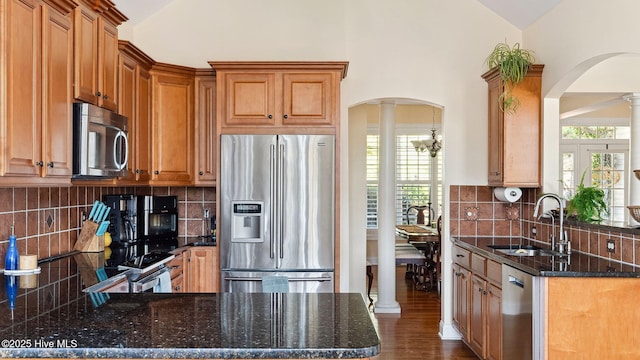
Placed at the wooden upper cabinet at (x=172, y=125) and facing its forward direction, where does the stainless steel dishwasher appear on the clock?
The stainless steel dishwasher is roughly at 12 o'clock from the wooden upper cabinet.

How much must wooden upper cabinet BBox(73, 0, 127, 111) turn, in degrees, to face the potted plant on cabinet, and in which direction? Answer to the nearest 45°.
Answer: approximately 45° to its left

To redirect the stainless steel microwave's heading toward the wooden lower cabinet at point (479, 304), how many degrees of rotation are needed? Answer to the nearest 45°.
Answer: approximately 45° to its left

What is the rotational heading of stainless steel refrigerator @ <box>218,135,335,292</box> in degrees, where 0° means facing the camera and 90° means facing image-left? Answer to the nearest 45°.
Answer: approximately 0°

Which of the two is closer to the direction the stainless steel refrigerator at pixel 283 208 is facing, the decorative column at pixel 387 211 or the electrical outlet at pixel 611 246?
the electrical outlet

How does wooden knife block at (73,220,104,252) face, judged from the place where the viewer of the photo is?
facing to the right of the viewer

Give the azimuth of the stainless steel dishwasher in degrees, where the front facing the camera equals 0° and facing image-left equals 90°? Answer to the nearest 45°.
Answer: approximately 45°

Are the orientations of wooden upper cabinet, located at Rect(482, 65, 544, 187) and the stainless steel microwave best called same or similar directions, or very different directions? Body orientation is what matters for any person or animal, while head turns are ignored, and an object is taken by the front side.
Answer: very different directions

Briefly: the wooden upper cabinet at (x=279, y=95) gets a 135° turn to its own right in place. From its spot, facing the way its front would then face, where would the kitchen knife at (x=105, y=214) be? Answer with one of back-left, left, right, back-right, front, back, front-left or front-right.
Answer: front-left

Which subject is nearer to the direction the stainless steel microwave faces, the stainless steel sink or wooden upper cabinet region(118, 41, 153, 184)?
the stainless steel sink
